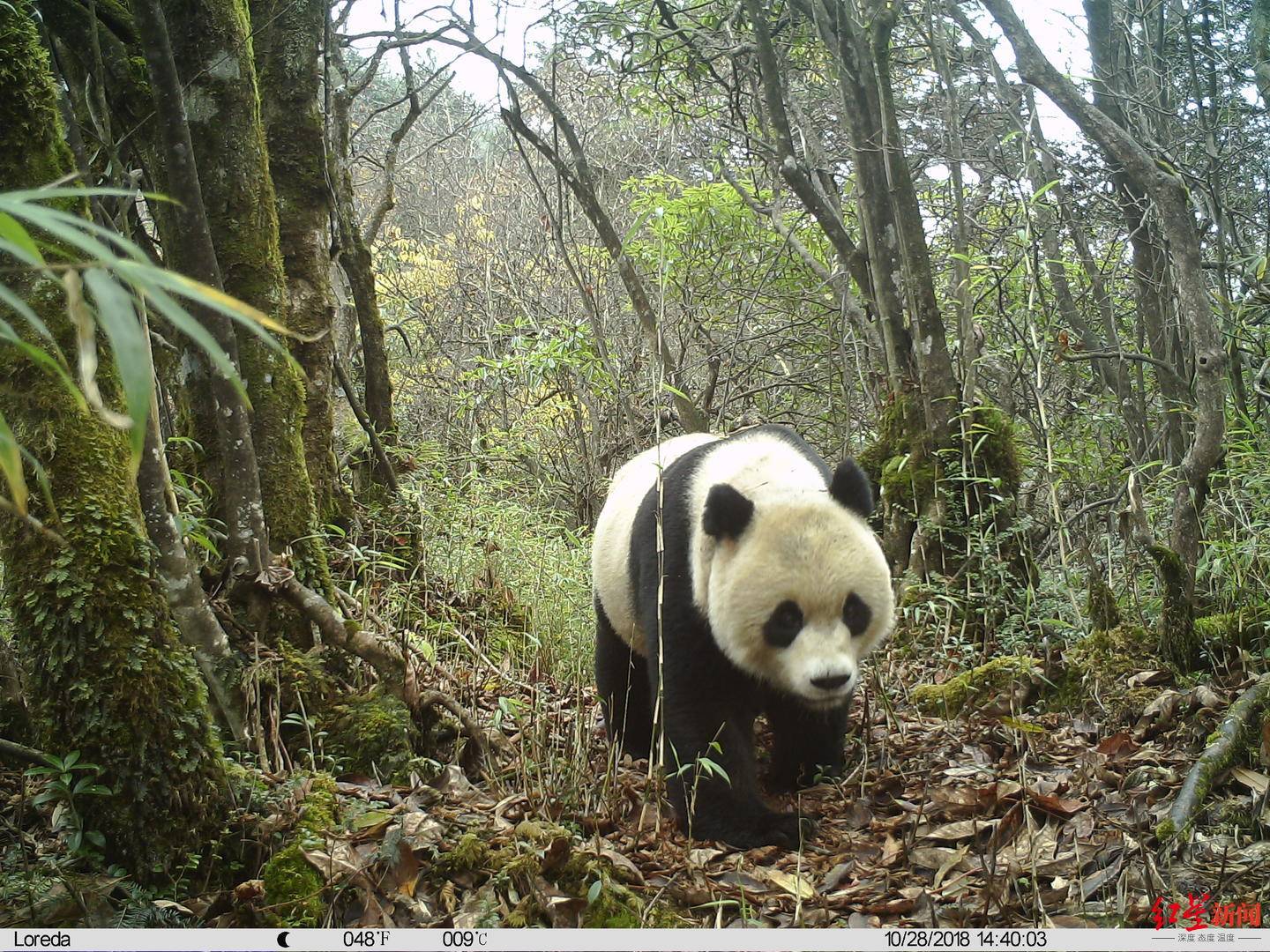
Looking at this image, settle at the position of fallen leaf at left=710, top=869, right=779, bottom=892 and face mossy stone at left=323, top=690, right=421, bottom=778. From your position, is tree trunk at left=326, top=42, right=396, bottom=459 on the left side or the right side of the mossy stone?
right

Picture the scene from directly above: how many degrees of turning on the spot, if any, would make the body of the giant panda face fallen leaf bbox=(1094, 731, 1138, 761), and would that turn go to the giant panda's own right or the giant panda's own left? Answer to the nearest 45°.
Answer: approximately 45° to the giant panda's own left

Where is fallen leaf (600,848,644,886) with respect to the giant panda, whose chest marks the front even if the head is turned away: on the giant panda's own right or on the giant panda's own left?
on the giant panda's own right

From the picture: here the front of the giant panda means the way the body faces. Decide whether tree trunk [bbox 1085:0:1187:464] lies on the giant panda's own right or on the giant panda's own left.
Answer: on the giant panda's own left

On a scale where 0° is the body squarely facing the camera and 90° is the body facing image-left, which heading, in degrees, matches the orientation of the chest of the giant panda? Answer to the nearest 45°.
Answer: approximately 315°

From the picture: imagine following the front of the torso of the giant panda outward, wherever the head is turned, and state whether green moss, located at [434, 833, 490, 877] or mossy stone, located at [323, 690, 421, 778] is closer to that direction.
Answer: the green moss

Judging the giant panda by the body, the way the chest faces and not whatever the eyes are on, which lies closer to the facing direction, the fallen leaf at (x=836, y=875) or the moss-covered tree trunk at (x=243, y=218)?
the fallen leaf

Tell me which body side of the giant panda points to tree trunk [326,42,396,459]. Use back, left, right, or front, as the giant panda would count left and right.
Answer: back

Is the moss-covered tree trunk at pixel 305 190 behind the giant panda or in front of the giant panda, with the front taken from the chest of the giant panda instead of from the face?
behind

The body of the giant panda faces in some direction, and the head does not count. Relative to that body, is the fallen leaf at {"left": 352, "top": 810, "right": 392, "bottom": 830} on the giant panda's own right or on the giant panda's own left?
on the giant panda's own right

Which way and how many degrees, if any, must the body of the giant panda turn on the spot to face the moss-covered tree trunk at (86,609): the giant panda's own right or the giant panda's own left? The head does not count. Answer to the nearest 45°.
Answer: approximately 90° to the giant panda's own right
